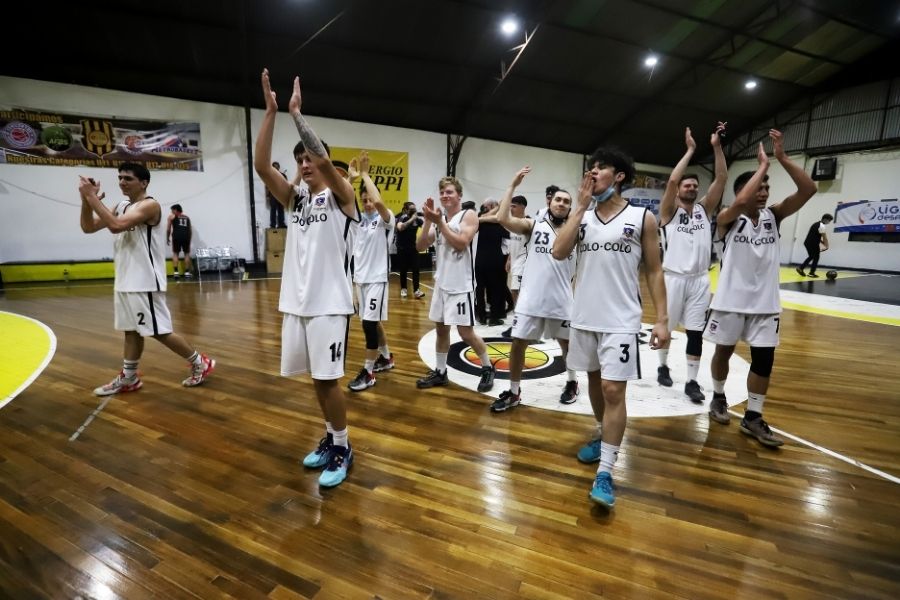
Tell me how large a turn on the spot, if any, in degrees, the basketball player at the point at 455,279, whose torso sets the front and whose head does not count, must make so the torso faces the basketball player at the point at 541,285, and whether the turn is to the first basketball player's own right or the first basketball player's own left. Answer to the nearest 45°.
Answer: approximately 90° to the first basketball player's own left

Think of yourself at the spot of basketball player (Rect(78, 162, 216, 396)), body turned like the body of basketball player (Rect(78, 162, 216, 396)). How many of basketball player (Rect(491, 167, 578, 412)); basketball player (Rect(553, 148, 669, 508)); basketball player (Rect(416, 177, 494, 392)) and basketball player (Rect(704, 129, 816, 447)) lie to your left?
4

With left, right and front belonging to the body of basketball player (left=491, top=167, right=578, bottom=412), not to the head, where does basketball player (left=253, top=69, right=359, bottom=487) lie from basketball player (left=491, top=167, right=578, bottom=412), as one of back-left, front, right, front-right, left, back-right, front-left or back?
front-right

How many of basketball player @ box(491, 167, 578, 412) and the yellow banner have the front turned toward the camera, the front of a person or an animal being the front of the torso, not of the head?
2

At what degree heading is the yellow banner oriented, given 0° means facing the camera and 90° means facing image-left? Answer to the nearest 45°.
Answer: approximately 0°

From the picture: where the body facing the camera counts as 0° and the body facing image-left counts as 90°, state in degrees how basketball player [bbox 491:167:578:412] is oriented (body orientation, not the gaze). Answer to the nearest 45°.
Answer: approximately 0°

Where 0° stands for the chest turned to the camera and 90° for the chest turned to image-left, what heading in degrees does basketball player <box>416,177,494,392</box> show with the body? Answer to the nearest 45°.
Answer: approximately 45°

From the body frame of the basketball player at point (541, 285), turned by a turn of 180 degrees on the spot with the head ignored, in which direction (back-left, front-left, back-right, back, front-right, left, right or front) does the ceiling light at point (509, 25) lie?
front
